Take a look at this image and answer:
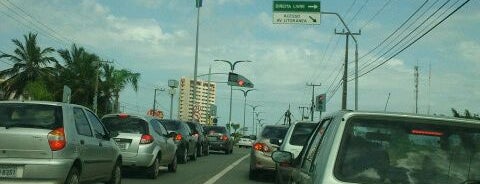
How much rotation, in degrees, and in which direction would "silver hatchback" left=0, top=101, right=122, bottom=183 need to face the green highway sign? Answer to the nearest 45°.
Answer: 0° — it already faces it

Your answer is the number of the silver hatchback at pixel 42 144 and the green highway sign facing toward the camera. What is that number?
1

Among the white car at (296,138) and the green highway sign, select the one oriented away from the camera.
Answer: the white car

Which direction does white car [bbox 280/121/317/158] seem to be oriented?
away from the camera

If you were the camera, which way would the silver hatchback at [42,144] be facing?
facing away from the viewer and to the right of the viewer

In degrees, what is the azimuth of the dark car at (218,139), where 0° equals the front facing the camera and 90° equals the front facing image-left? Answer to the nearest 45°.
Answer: approximately 225°

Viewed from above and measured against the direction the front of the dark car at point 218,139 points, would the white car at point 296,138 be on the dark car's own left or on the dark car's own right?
on the dark car's own right
